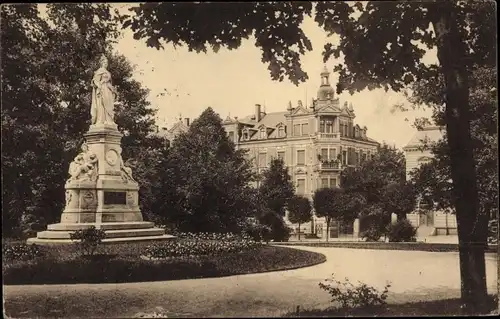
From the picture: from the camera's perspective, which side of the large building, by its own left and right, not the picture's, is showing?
front

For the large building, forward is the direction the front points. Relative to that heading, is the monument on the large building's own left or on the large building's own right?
on the large building's own right

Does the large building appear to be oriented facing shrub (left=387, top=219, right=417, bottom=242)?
no

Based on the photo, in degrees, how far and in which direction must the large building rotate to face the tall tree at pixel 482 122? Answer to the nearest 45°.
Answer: approximately 45° to its left

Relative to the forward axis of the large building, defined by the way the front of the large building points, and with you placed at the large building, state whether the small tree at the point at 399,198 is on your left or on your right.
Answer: on your left

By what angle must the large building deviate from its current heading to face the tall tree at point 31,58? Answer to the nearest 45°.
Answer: approximately 45° to its right

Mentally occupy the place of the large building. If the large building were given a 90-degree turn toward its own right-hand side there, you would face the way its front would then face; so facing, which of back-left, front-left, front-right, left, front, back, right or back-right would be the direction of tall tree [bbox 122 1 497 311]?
left

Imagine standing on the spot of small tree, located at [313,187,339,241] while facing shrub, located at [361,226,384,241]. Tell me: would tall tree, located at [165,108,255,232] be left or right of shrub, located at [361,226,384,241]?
right
